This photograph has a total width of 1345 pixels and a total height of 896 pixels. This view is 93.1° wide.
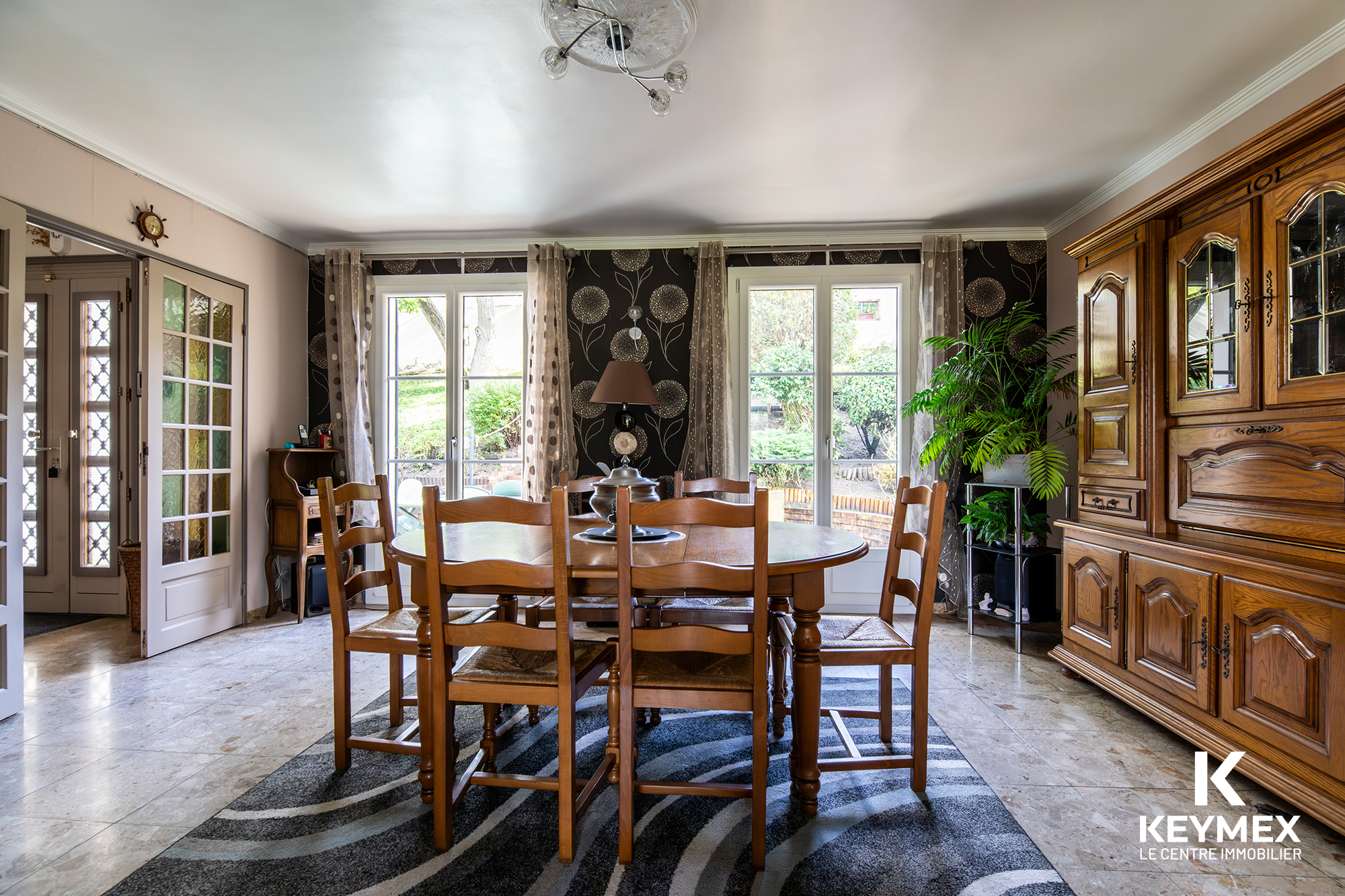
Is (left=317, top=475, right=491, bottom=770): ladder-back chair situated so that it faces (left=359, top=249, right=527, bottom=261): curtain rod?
no

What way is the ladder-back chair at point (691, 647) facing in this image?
away from the camera

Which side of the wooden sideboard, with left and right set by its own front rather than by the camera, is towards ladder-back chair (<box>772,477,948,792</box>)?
front

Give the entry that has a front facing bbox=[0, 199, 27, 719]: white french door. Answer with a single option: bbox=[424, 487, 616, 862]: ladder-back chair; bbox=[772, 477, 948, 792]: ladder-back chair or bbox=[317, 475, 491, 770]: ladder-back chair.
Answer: bbox=[772, 477, 948, 792]: ladder-back chair

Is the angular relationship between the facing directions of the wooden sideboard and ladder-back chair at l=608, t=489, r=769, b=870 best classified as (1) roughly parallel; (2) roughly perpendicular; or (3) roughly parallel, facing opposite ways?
roughly perpendicular

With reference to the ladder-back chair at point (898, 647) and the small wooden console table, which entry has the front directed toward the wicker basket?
the ladder-back chair

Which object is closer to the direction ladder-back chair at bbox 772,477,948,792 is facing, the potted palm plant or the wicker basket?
the wicker basket

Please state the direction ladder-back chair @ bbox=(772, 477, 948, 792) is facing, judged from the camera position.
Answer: facing to the left of the viewer

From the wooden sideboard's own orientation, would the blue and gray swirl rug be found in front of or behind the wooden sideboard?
in front

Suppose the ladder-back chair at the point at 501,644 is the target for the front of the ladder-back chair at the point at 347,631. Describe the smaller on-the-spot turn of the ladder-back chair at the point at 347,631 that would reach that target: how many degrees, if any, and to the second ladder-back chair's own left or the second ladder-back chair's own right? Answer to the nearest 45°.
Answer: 0° — it already faces it

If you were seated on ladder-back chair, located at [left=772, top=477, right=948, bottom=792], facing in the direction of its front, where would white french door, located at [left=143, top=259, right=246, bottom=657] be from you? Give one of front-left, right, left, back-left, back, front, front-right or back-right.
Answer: front

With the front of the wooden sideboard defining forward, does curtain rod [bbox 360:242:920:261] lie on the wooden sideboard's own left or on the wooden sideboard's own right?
on the wooden sideboard's own right

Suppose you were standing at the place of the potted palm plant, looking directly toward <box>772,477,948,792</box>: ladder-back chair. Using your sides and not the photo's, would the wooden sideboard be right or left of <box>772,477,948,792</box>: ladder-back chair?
left

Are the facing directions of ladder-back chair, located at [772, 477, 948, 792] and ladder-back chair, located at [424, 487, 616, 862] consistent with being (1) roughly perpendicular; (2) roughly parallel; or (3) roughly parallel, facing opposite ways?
roughly perpendicular

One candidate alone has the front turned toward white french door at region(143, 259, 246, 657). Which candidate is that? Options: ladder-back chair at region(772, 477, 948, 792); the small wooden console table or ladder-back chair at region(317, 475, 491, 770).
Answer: ladder-back chair at region(772, 477, 948, 792)

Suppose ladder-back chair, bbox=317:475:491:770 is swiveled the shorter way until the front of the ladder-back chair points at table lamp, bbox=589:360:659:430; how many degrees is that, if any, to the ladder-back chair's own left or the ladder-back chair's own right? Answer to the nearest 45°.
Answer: approximately 90° to the ladder-back chair's own left

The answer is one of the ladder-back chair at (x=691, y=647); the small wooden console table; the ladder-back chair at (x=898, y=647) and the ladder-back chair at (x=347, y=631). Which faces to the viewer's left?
the ladder-back chair at (x=898, y=647)

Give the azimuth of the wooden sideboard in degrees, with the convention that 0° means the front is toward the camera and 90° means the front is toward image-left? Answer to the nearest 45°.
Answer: approximately 45°

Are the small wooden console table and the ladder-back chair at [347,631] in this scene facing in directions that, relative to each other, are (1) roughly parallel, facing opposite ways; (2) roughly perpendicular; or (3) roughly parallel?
roughly parallel
